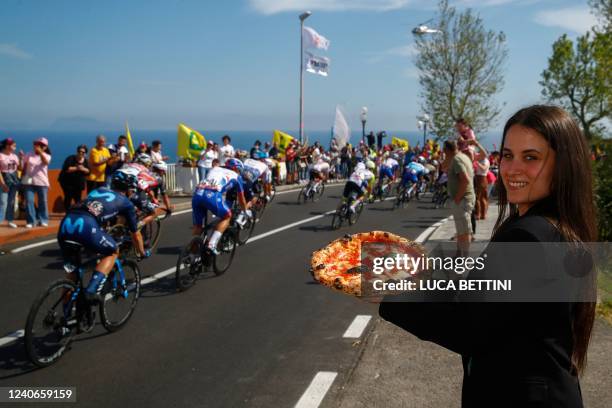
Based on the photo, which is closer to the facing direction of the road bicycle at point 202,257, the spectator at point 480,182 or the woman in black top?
the spectator

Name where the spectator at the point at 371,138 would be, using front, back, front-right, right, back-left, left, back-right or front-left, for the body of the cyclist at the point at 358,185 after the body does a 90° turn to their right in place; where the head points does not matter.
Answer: back-left

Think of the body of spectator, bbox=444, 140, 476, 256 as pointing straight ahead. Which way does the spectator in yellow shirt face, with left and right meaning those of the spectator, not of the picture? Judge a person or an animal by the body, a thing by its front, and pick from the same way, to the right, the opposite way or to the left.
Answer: the opposite way

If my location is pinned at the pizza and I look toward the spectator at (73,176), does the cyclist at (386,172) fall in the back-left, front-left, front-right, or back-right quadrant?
front-right

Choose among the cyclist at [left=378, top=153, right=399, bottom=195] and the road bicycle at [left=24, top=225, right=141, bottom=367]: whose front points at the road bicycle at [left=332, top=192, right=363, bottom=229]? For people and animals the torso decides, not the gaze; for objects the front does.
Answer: the road bicycle at [left=24, top=225, right=141, bottom=367]

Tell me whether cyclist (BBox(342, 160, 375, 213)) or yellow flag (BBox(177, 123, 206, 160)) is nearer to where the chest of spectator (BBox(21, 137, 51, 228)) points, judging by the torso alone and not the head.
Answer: the cyclist

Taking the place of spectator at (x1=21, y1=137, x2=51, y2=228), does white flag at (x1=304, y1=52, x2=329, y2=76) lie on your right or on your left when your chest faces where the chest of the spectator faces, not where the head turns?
on your left
